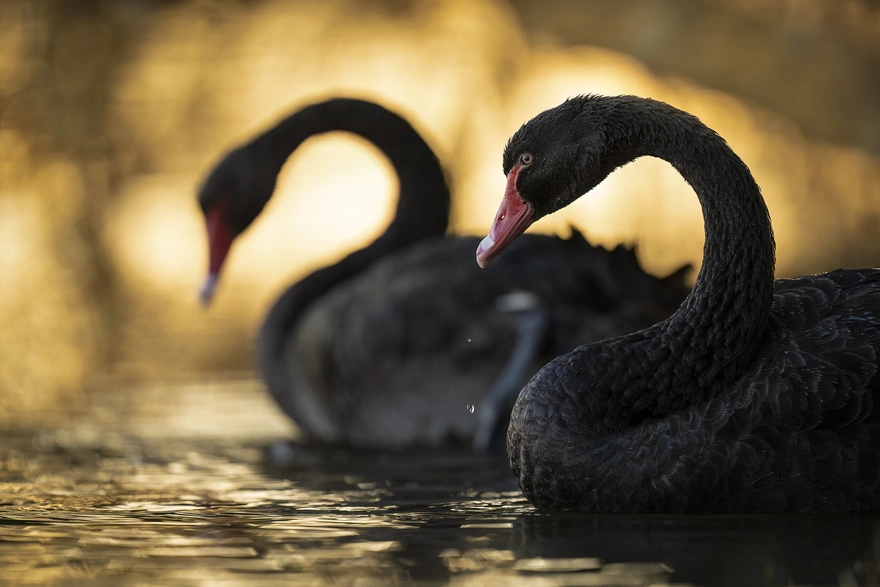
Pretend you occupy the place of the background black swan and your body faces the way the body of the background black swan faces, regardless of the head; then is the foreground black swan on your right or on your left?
on your left

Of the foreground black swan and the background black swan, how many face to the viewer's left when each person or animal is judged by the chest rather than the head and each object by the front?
2

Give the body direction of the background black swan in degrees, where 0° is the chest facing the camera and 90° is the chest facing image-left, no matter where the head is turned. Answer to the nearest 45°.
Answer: approximately 90°

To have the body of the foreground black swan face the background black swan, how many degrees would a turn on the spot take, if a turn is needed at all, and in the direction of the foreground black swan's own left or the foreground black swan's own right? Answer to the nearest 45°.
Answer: approximately 45° to the foreground black swan's own right

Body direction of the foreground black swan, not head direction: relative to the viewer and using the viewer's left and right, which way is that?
facing to the left of the viewer
